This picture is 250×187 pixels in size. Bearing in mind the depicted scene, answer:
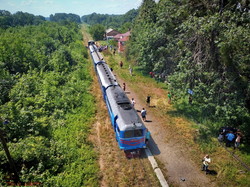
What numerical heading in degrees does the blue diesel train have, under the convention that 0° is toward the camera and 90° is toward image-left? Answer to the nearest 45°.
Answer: approximately 0°

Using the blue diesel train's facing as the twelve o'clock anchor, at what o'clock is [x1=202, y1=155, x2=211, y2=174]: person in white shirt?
The person in white shirt is roughly at 10 o'clock from the blue diesel train.
